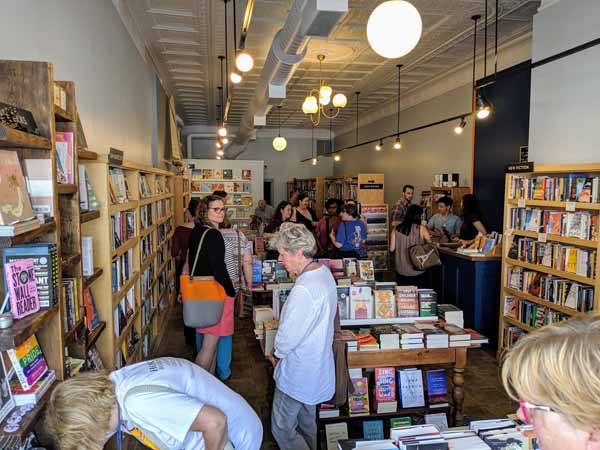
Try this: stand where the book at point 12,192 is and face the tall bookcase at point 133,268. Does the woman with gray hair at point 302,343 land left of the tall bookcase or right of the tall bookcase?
right

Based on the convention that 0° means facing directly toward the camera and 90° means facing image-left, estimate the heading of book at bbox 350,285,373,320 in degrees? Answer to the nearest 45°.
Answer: approximately 0°

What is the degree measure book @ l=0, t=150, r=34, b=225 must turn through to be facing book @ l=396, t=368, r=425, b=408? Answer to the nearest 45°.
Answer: approximately 45° to its left

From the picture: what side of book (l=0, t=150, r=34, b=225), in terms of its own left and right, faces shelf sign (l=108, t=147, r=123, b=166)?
left

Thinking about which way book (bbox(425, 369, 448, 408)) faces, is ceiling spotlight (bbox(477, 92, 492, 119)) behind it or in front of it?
behind

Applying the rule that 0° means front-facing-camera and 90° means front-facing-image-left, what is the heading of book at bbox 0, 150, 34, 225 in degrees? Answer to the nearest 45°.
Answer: approximately 315°

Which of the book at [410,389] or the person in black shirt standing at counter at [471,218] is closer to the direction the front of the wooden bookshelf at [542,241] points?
the book
